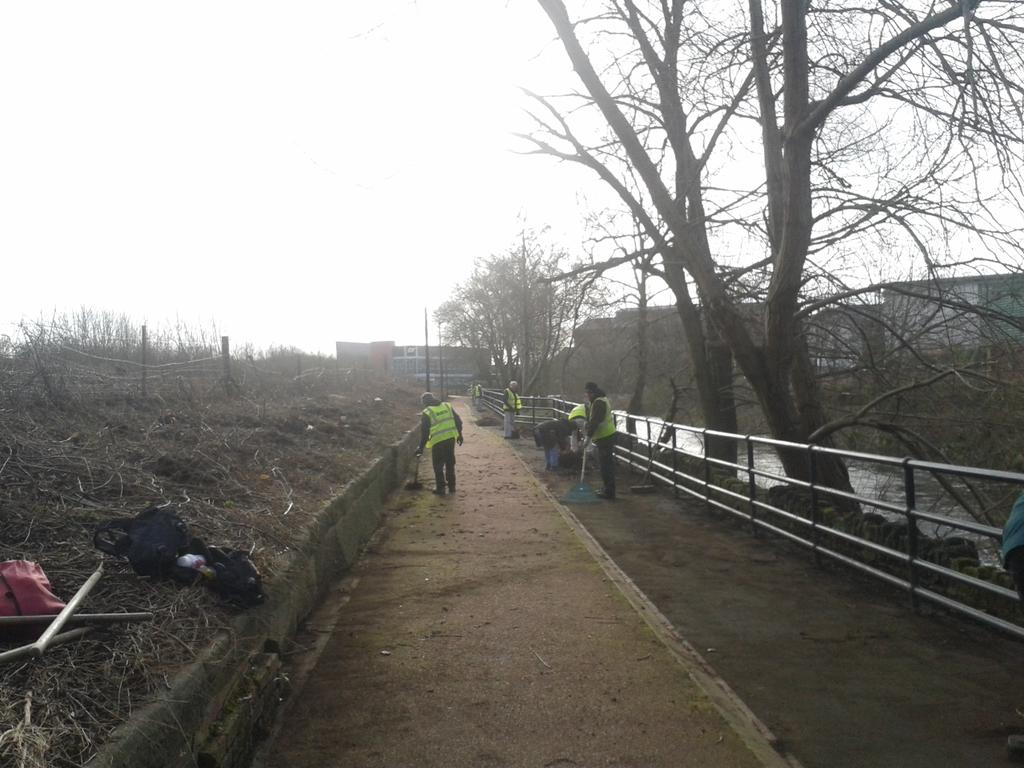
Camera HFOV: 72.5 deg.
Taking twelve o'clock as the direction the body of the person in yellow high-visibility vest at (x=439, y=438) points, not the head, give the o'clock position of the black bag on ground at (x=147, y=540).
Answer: The black bag on ground is roughly at 8 o'clock from the person in yellow high-visibility vest.

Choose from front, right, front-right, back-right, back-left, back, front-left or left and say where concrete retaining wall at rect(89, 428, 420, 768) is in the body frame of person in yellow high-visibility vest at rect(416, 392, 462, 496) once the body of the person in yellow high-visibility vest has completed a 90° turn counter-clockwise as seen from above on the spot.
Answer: front-left

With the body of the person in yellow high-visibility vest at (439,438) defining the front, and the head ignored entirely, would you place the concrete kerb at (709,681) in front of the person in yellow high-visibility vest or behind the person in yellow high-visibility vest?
behind

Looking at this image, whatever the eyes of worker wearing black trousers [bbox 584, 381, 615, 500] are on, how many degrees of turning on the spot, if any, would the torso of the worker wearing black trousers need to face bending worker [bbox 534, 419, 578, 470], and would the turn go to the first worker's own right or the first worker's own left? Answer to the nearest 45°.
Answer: approximately 90° to the first worker's own right

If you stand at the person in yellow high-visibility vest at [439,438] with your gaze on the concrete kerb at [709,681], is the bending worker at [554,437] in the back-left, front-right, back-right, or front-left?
back-left

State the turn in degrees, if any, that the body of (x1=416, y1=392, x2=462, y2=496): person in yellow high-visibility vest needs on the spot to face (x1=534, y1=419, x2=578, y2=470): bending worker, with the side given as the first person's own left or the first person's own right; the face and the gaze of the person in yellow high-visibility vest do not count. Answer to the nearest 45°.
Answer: approximately 90° to the first person's own right

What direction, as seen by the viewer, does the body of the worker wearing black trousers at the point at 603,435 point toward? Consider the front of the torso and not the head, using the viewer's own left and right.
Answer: facing to the left of the viewer

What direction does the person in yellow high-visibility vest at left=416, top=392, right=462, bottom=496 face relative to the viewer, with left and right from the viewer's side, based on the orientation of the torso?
facing away from the viewer and to the left of the viewer

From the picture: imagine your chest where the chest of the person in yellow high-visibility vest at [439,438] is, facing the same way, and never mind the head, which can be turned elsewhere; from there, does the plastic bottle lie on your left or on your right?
on your left
